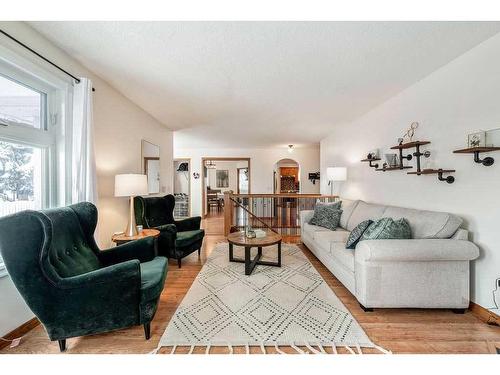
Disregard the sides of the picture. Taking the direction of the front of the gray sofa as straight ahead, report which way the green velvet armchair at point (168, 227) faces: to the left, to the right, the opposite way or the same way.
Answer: the opposite way

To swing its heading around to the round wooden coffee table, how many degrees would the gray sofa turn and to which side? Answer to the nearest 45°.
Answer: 0° — it already faces it

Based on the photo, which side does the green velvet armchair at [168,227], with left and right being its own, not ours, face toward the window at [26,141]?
right

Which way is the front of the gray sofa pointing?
to the viewer's left

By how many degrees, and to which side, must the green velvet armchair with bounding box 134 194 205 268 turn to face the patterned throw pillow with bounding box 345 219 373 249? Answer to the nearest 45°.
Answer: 0° — it already faces it

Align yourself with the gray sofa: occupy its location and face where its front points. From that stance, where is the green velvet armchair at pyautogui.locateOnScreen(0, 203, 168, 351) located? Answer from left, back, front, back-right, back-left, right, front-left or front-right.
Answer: front-left

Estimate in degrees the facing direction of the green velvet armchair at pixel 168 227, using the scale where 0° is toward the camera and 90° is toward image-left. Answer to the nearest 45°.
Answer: approximately 315°

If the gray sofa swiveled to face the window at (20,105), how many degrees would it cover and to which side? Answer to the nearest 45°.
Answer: approximately 45° to its left

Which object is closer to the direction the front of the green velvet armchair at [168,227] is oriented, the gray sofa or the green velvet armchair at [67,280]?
the gray sofa

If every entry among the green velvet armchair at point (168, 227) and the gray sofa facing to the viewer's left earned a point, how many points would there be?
1

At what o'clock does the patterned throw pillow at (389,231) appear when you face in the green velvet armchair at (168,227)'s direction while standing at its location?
The patterned throw pillow is roughly at 12 o'clock from the green velvet armchair.

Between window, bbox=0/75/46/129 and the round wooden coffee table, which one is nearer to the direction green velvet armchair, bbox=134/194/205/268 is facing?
the round wooden coffee table

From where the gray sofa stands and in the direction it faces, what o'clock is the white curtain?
The white curtain is roughly at 11 o'clock from the gray sofa.

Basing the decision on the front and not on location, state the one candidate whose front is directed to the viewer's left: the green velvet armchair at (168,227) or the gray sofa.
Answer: the gray sofa

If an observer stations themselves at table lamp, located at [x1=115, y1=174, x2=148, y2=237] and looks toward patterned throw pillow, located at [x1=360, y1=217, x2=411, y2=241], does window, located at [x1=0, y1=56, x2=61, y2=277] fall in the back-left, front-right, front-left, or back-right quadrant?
back-right
